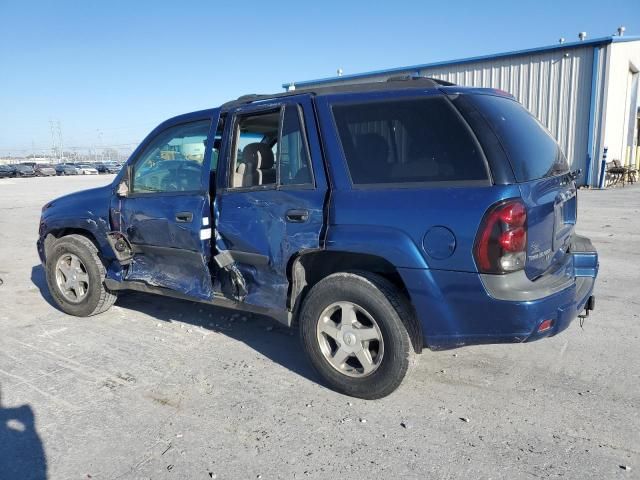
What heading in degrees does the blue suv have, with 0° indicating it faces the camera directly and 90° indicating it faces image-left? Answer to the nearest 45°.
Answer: approximately 135°

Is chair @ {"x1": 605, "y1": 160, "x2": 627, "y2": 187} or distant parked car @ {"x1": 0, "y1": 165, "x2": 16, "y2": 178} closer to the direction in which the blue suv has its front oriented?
the distant parked car

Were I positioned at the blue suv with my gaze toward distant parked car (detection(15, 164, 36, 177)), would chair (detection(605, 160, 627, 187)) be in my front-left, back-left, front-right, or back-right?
front-right

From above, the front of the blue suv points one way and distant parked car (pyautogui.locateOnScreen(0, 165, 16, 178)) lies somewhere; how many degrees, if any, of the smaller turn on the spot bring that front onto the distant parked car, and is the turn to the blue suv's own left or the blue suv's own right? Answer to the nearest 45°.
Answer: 0° — it already faces it

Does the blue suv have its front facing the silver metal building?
no

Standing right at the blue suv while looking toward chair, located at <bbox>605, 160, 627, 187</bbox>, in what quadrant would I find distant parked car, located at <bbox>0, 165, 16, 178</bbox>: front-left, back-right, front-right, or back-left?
front-left

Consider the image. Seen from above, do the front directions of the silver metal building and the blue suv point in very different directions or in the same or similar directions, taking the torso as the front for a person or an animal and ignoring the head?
very different directions

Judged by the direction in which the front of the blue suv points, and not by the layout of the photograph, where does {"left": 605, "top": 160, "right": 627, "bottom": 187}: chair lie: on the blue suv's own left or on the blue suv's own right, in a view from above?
on the blue suv's own right

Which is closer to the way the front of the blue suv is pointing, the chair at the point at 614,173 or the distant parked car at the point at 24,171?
the distant parked car

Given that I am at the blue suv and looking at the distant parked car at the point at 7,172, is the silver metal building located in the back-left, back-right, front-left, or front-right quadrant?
front-right
